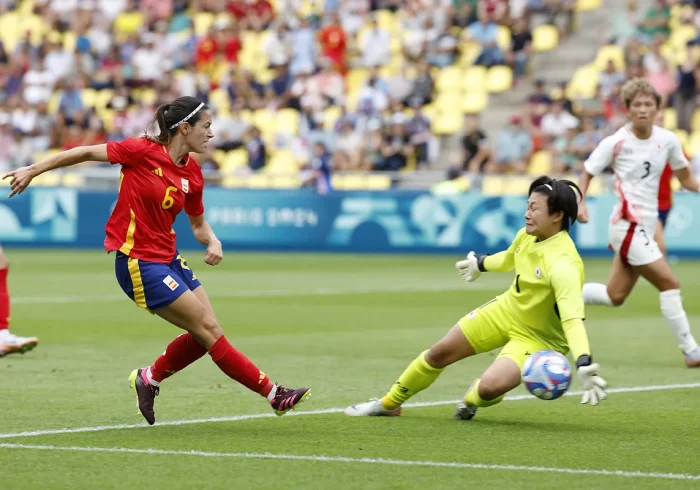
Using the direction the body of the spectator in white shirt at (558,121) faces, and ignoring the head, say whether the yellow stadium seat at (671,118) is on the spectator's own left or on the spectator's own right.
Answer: on the spectator's own left

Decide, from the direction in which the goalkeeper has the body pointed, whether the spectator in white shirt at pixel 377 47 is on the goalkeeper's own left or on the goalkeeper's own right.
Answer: on the goalkeeper's own right

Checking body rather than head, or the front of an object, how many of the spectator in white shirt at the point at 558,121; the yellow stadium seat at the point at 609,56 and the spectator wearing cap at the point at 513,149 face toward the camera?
3

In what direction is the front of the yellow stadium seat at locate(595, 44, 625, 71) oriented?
toward the camera

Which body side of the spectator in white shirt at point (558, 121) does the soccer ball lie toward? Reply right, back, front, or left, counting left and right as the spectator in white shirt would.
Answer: front

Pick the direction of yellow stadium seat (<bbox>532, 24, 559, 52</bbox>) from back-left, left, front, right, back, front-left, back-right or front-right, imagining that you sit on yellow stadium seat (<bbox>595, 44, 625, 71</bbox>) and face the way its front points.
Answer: back-right

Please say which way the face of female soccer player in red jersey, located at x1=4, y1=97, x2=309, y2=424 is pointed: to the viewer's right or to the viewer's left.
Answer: to the viewer's right

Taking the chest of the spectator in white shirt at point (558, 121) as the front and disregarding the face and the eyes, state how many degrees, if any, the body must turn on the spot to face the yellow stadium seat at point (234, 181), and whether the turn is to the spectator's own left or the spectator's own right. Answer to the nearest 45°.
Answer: approximately 90° to the spectator's own right

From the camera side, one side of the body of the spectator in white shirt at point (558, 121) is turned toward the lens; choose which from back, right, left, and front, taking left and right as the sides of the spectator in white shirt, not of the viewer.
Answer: front

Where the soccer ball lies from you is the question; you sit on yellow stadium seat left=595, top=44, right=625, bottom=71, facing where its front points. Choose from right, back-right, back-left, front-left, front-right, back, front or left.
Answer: front

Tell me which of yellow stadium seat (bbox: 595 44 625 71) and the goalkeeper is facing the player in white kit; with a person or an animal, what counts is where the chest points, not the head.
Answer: the yellow stadium seat
